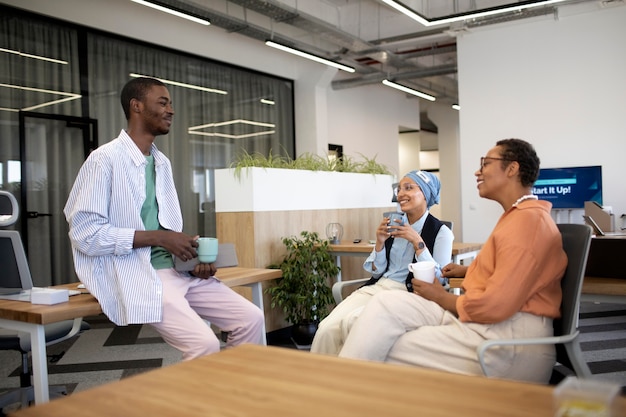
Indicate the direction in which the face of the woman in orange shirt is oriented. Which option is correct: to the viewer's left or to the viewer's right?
to the viewer's left

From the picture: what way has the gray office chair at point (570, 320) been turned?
to the viewer's left

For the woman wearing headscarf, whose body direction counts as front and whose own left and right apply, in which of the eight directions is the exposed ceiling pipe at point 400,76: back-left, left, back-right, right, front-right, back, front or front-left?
back-right

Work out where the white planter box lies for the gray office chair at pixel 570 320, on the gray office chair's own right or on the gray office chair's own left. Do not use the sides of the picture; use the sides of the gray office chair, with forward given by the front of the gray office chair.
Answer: on the gray office chair's own right

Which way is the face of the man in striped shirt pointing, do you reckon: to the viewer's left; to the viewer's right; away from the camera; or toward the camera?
to the viewer's right

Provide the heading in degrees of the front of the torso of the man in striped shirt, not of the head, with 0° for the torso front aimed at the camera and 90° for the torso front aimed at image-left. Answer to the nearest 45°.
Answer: approximately 315°

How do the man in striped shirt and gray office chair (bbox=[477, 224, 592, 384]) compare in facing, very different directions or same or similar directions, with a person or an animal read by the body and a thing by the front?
very different directions

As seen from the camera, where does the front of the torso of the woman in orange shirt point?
to the viewer's left
